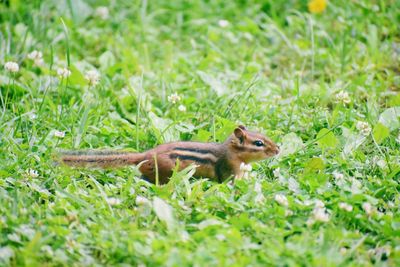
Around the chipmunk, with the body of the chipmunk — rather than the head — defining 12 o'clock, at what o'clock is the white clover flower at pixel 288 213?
The white clover flower is roughly at 2 o'clock from the chipmunk.

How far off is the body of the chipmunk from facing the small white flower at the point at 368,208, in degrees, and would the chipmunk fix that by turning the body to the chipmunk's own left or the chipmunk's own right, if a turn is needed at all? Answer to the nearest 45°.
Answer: approximately 45° to the chipmunk's own right

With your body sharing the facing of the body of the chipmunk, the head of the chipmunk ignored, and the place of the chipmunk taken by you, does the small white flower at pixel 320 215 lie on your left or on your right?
on your right

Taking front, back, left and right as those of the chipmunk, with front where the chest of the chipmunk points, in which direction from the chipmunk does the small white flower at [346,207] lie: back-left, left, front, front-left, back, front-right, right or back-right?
front-right

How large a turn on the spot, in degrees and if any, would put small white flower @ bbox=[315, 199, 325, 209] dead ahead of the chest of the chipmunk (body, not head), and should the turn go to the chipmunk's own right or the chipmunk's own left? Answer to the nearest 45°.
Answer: approximately 45° to the chipmunk's own right

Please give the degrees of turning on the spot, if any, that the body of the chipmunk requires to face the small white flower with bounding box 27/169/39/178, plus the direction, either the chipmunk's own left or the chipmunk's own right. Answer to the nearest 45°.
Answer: approximately 180°

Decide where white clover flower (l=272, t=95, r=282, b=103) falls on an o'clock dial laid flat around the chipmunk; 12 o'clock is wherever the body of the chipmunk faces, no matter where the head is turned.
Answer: The white clover flower is roughly at 10 o'clock from the chipmunk.

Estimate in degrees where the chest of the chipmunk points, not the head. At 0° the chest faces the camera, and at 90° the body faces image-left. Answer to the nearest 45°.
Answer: approximately 270°

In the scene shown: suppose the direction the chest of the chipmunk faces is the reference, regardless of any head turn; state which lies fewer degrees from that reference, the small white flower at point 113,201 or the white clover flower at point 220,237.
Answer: the white clover flower

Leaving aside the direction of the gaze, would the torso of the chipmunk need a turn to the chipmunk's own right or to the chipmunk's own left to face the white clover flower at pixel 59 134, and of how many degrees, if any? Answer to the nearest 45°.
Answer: approximately 180°

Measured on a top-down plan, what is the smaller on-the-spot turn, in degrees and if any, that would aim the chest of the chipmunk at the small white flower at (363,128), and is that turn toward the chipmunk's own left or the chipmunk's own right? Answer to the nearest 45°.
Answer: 0° — it already faces it
